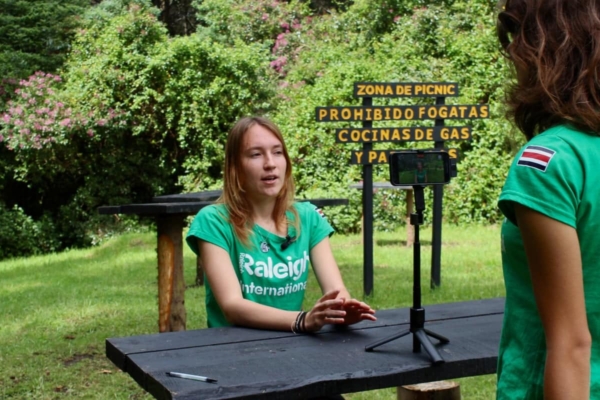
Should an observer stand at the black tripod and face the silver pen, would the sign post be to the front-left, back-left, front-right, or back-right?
back-right

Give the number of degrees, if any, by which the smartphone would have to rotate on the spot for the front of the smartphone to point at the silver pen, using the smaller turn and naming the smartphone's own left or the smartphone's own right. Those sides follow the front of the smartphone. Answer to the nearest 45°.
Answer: approximately 45° to the smartphone's own right

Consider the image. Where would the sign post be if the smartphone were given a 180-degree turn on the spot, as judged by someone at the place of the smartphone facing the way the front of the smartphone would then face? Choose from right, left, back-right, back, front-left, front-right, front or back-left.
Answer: front

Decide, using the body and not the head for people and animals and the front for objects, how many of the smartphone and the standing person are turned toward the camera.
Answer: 1

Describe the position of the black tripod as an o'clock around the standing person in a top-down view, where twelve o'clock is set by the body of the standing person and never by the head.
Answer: The black tripod is roughly at 1 o'clock from the standing person.

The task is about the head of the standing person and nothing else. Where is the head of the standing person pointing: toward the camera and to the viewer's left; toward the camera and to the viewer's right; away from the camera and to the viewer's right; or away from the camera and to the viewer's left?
away from the camera and to the viewer's left

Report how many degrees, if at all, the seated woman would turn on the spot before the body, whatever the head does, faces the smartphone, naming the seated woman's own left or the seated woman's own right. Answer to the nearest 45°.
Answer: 0° — they already face it

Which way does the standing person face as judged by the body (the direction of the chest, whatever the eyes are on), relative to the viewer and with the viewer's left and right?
facing away from the viewer and to the left of the viewer

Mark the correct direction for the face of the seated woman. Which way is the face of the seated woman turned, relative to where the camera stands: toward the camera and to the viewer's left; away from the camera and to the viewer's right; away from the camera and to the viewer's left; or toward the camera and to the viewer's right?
toward the camera and to the viewer's right

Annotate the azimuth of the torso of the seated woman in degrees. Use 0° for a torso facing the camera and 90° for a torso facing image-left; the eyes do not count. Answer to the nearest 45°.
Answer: approximately 315°

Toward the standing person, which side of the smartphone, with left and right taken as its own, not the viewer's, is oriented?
front

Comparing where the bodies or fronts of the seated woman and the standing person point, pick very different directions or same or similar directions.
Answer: very different directions
